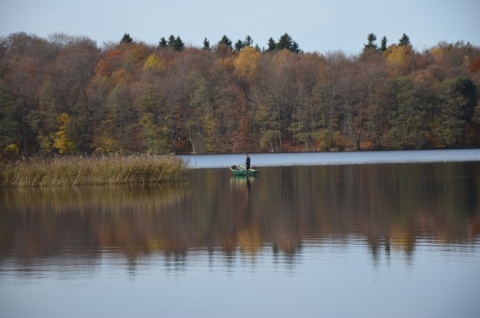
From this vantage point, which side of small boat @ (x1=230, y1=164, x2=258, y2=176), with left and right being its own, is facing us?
left
